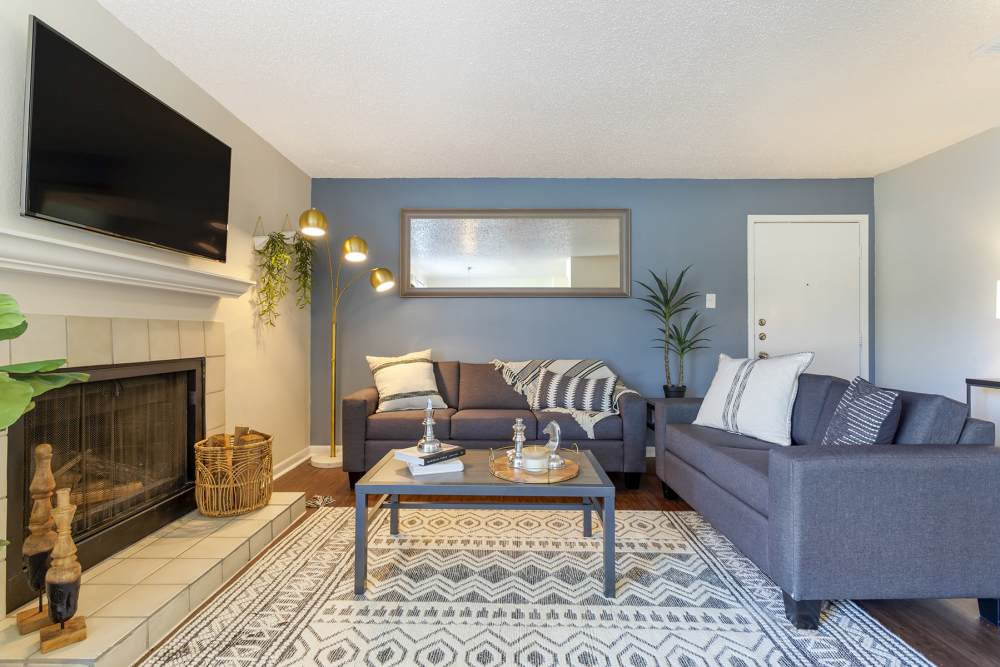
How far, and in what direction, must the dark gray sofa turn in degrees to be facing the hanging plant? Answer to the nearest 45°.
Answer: approximately 90° to its right

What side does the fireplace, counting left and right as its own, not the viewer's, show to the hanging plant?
left

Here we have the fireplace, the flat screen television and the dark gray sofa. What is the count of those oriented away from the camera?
0

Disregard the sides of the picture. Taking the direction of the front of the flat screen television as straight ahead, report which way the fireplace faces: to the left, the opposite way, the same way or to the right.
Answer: the same way

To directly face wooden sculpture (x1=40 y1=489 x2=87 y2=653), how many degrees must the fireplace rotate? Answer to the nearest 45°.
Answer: approximately 45° to its right

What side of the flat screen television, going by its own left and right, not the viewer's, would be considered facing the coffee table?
front

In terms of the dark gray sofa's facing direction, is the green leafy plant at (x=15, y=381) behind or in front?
in front

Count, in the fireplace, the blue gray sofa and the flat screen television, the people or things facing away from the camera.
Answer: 0

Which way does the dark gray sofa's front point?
toward the camera

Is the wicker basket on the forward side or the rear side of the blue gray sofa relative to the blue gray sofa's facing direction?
on the forward side

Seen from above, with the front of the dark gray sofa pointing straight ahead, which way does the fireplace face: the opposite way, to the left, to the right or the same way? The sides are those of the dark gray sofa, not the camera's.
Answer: to the left

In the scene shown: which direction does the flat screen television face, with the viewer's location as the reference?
facing the viewer and to the right of the viewer

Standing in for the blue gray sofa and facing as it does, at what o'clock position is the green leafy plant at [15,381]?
The green leafy plant is roughly at 12 o'clock from the blue gray sofa.

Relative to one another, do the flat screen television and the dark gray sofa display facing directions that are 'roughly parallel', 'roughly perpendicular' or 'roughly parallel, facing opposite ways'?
roughly perpendicular

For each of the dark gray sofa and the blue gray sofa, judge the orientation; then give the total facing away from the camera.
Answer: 0

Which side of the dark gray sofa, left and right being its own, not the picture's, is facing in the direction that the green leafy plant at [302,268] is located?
right

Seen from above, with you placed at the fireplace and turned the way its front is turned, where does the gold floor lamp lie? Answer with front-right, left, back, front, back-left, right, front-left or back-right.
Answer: left
